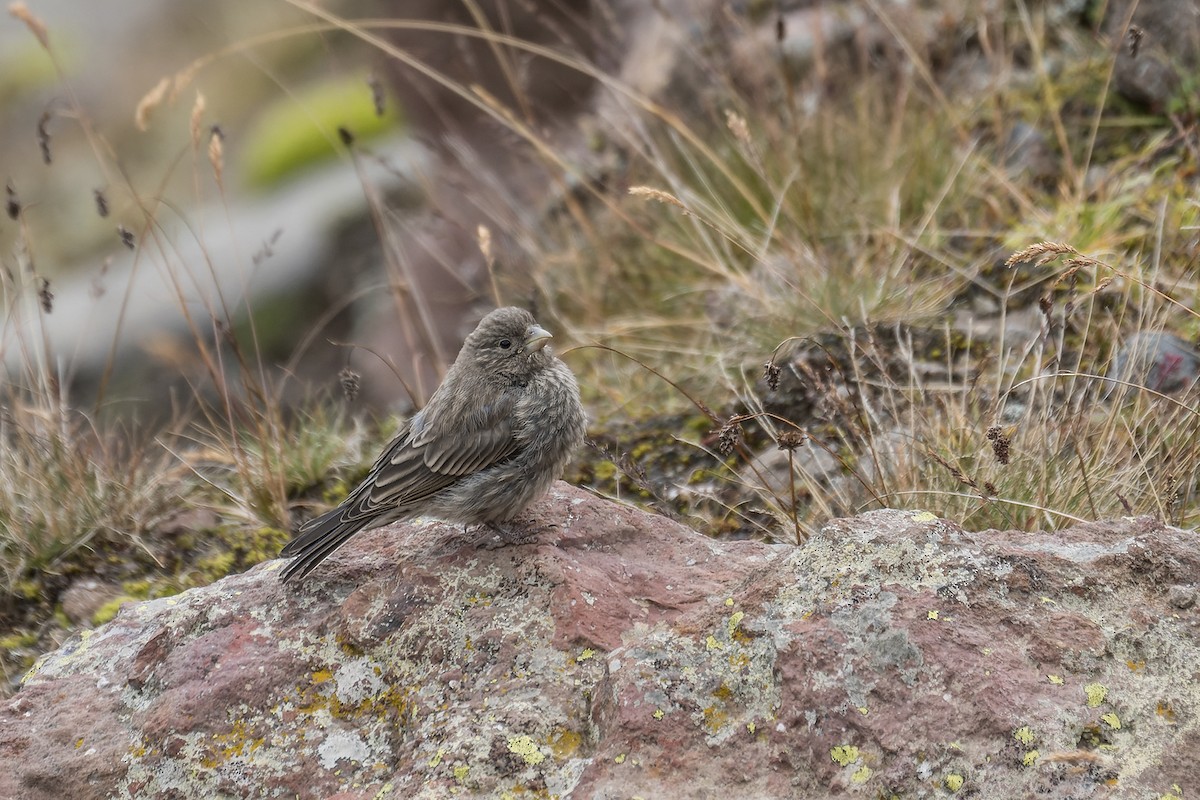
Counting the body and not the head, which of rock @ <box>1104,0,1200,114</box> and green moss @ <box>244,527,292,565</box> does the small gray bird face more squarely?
the rock

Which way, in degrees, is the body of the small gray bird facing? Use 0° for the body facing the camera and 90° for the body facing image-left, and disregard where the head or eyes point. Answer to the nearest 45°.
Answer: approximately 270°

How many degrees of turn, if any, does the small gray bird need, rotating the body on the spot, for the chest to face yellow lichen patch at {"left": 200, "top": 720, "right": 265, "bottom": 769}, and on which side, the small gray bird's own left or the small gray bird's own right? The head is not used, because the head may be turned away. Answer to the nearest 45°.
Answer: approximately 135° to the small gray bird's own right

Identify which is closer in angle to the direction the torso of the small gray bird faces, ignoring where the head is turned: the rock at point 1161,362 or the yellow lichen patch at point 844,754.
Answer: the yellow lichen patch

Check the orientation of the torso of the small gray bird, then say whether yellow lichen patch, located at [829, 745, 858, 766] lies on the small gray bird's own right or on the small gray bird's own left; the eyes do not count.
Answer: on the small gray bird's own right

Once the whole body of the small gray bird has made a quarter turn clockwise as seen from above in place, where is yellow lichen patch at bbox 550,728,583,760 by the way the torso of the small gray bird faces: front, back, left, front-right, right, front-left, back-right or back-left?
front

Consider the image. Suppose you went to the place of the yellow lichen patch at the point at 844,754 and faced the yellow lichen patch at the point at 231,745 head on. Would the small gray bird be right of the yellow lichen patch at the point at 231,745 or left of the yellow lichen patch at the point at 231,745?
right

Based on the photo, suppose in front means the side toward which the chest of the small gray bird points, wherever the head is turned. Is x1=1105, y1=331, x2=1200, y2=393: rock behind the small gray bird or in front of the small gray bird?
in front

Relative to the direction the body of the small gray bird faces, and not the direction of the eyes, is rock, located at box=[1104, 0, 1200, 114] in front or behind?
in front
